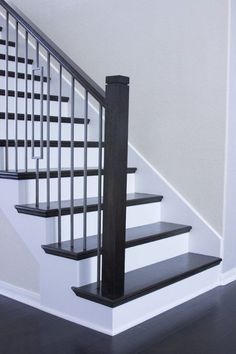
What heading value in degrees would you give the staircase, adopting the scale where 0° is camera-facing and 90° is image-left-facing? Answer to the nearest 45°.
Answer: approximately 315°
